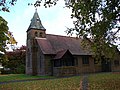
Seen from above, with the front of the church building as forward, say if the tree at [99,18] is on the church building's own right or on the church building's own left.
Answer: on the church building's own left
